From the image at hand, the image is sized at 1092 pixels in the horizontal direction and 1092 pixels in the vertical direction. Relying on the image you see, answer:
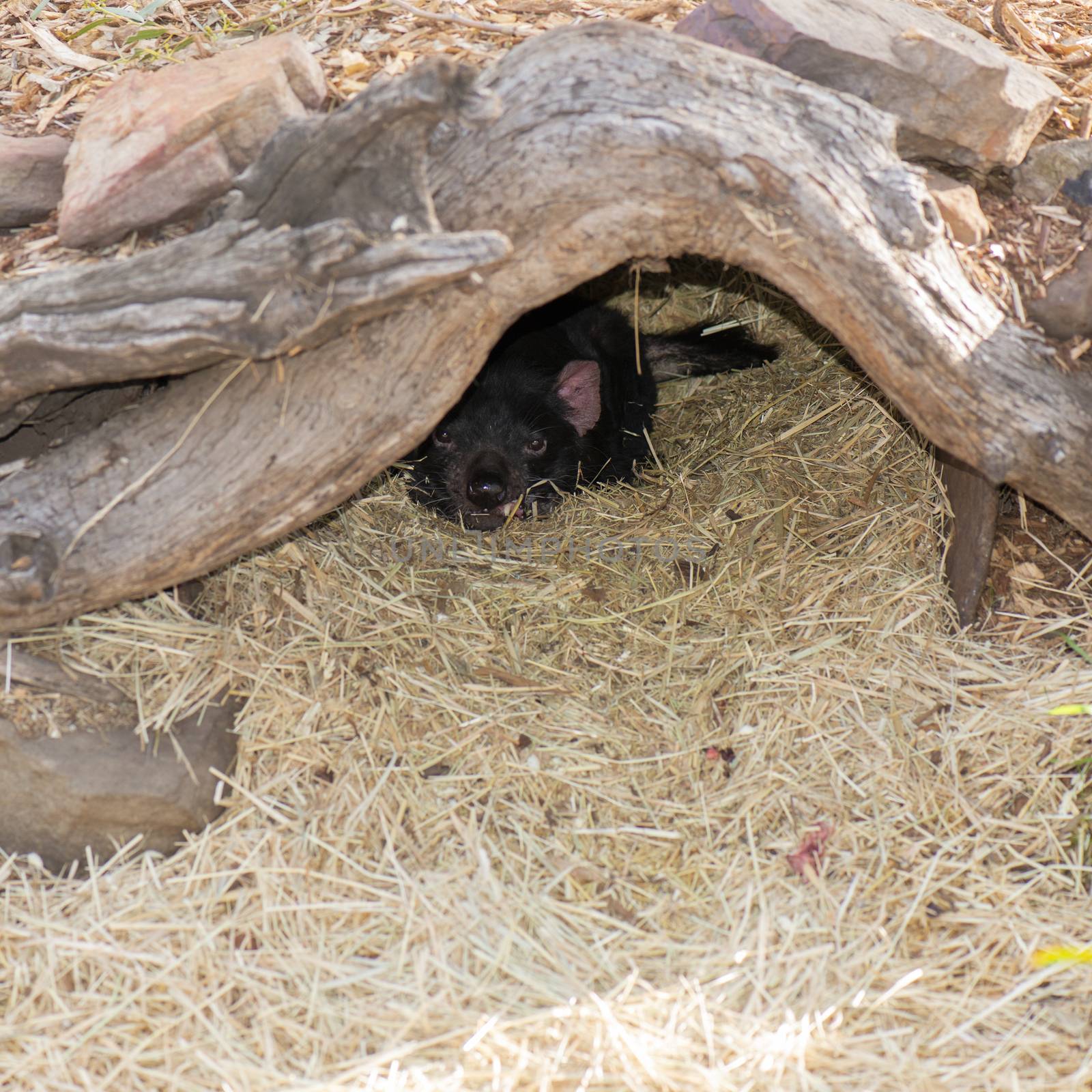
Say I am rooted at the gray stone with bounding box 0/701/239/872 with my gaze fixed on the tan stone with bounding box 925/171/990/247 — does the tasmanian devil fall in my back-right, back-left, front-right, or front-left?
front-left

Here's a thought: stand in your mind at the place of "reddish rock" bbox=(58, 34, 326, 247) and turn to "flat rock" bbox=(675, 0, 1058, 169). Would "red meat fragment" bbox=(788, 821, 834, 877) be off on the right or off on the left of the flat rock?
right

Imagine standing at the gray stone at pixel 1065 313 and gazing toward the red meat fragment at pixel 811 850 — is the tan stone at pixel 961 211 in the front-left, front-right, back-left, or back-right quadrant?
back-right

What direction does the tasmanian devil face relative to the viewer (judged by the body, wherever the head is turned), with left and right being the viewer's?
facing the viewer and to the left of the viewer

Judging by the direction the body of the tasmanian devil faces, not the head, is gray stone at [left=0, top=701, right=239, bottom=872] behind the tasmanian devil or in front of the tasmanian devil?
in front
